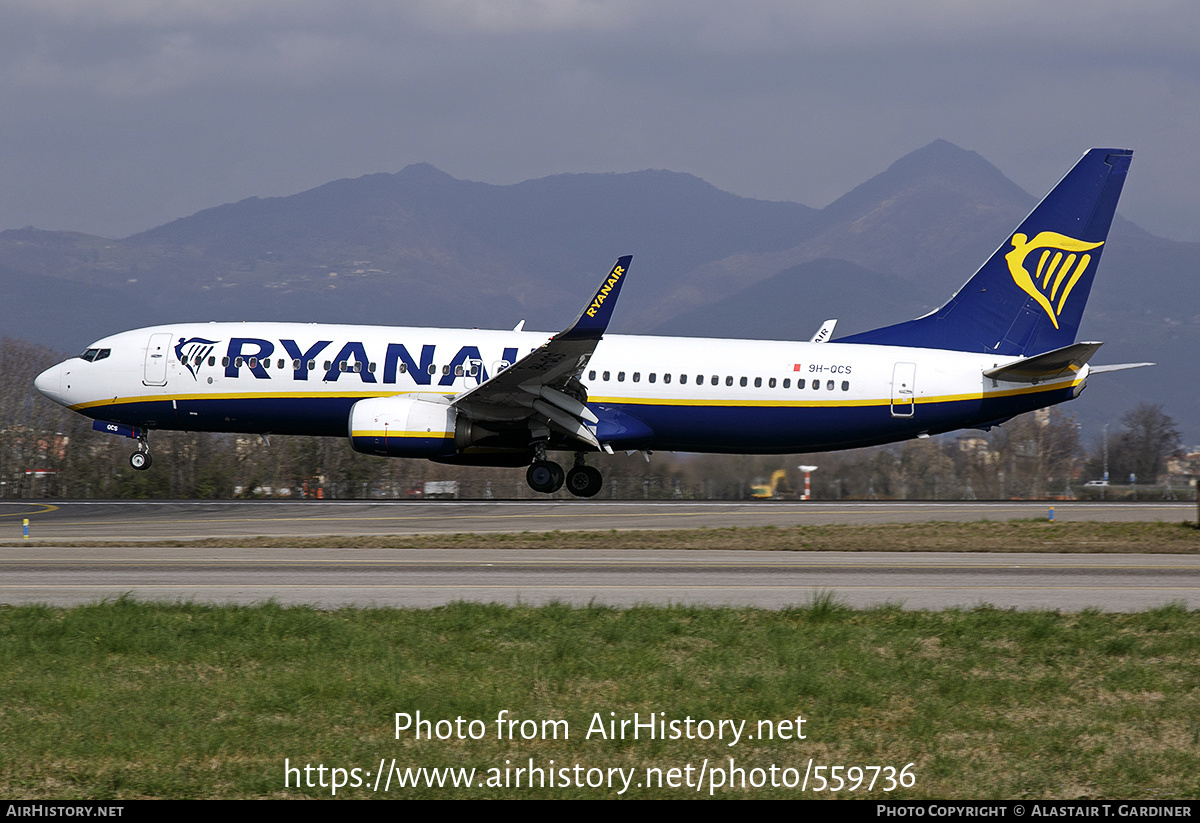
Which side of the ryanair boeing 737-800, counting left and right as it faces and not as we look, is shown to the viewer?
left
